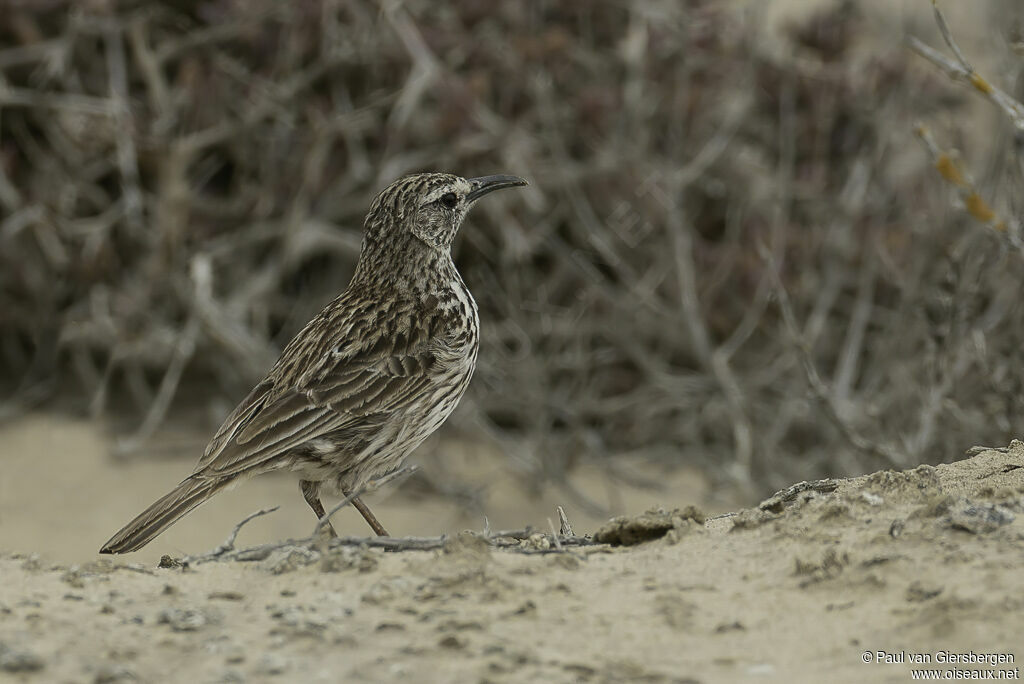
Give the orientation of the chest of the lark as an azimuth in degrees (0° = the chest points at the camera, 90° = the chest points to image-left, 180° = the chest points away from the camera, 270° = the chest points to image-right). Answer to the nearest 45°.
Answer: approximately 270°
